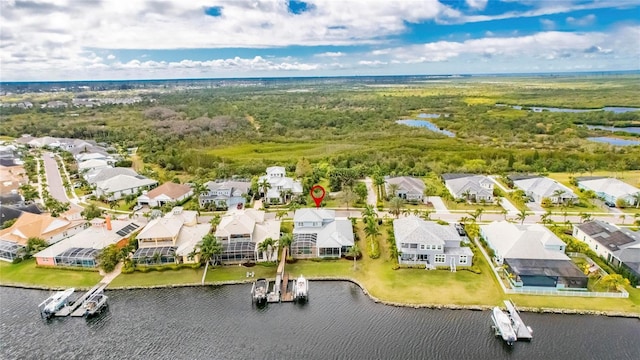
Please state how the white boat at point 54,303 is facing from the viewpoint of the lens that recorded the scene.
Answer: facing away from the viewer and to the right of the viewer

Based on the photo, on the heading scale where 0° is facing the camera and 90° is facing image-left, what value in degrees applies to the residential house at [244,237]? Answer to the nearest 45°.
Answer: approximately 180°

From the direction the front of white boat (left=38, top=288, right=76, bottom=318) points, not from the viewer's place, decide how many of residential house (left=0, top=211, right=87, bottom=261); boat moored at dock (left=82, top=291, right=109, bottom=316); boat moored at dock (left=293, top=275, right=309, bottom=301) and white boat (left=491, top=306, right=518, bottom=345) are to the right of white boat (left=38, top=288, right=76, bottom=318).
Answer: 3

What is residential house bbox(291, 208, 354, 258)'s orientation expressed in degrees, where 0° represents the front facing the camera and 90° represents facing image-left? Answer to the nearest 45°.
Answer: approximately 180°

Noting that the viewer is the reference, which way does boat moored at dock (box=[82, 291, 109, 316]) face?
facing away from the viewer and to the right of the viewer

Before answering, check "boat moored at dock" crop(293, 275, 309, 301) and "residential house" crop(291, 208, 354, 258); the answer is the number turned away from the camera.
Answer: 2

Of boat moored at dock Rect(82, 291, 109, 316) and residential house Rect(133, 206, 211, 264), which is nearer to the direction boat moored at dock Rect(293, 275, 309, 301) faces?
the residential house

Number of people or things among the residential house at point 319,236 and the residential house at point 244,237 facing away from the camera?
2
